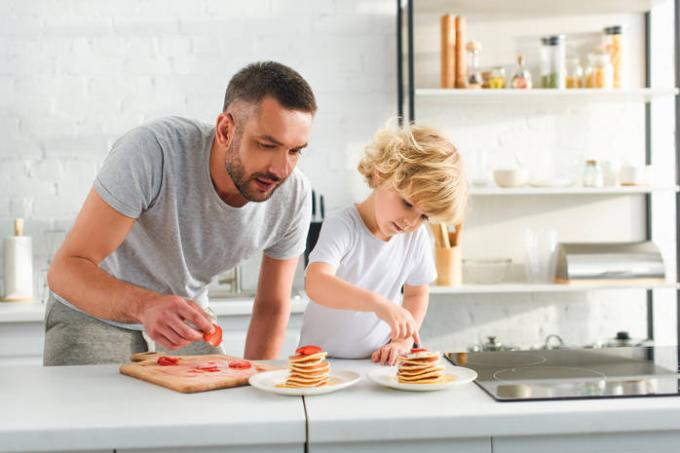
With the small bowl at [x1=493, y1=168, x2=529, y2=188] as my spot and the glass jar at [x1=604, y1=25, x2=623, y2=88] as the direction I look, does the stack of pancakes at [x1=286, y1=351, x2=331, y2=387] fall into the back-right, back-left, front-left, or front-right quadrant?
back-right

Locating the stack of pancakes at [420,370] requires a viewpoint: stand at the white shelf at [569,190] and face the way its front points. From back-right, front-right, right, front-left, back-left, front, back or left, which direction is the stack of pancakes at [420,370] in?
front

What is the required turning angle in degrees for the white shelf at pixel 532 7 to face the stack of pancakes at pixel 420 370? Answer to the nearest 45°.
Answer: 0° — it already faces it

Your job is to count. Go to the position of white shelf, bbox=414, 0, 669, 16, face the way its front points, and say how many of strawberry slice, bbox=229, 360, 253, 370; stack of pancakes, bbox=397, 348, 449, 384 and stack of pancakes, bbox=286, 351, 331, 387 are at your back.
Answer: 0

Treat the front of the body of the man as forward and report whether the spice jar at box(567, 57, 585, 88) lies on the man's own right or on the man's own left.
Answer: on the man's own left

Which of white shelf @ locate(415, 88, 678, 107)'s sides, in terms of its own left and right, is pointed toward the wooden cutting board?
front

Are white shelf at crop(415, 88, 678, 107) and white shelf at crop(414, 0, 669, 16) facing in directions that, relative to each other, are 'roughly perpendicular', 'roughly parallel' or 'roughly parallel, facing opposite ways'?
roughly parallel

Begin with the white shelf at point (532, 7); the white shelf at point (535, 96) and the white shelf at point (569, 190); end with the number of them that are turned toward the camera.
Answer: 3

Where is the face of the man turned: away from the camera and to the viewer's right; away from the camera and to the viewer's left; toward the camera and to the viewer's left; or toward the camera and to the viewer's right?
toward the camera and to the viewer's right

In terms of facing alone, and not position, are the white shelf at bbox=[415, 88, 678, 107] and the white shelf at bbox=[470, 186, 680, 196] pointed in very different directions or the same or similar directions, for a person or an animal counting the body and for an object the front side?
same or similar directions

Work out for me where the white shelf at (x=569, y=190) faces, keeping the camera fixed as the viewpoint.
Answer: facing the viewer

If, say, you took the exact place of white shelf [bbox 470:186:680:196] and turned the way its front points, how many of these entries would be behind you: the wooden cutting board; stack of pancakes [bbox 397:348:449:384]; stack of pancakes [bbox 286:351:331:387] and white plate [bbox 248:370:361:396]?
0

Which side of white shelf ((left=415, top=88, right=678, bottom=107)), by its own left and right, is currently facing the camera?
front

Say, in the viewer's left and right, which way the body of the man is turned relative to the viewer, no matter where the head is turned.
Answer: facing the viewer and to the right of the viewer

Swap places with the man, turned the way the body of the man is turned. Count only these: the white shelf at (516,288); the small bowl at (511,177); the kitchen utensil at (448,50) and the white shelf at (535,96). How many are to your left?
4
